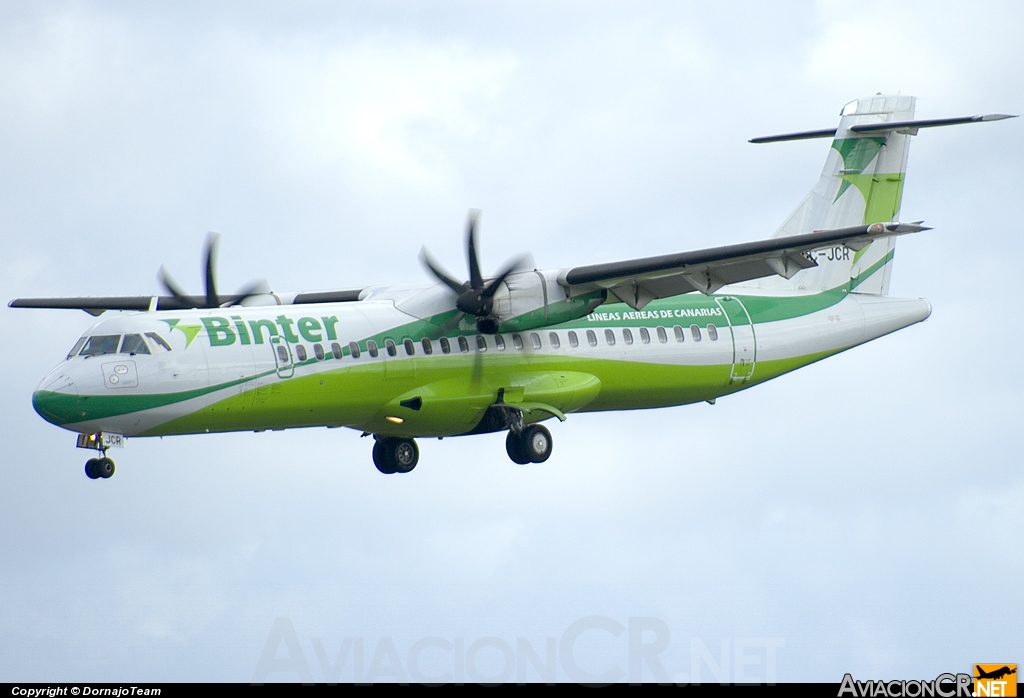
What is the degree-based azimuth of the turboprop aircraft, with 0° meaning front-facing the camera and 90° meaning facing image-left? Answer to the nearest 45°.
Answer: approximately 45°
